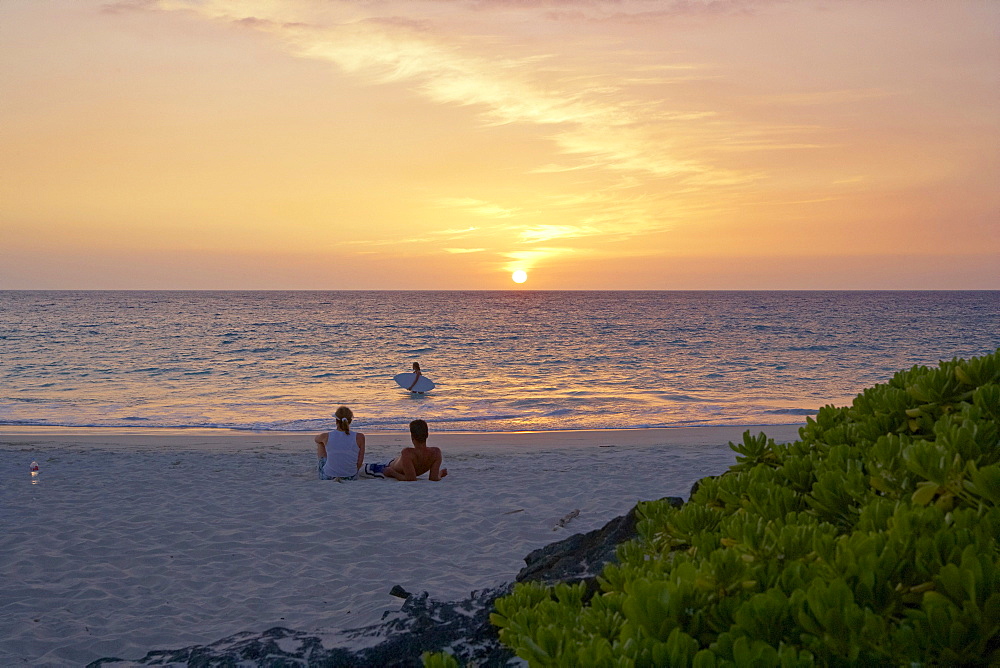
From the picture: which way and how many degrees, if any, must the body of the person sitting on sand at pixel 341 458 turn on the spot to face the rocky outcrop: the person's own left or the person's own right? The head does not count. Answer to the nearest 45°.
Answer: approximately 180°

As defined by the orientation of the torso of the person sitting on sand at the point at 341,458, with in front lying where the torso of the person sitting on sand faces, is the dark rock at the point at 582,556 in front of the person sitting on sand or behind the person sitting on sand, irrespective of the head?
behind

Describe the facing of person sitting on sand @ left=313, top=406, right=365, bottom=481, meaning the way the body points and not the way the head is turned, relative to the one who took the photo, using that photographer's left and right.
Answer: facing away from the viewer

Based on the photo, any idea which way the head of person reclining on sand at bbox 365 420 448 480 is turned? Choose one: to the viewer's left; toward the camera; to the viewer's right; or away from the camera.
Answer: away from the camera

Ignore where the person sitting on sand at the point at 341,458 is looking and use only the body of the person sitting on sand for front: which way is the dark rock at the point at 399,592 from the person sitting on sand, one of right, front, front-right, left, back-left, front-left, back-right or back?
back

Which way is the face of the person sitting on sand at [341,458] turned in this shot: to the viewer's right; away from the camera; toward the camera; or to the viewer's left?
away from the camera

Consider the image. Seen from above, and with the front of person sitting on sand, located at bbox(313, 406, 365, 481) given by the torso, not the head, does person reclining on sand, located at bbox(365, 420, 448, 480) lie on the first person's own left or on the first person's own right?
on the first person's own right

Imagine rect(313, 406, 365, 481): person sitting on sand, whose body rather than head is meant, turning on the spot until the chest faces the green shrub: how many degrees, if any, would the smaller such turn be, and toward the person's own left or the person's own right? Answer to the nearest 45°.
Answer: approximately 180°
